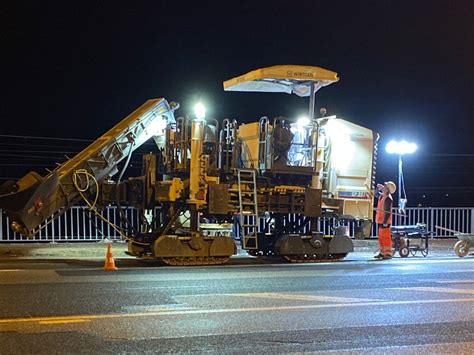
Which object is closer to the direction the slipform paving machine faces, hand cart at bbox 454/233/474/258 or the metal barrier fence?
the metal barrier fence

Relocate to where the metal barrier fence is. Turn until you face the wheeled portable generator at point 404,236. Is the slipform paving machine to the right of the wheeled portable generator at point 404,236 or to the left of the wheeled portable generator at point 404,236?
right

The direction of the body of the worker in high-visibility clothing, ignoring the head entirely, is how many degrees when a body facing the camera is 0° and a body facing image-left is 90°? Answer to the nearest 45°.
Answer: approximately 90°

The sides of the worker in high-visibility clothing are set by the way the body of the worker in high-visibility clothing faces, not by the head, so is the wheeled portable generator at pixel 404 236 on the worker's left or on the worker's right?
on the worker's right

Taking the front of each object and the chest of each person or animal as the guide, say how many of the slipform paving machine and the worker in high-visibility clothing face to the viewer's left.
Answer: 2

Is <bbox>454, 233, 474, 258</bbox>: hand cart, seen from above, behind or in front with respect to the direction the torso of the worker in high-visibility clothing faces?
behind

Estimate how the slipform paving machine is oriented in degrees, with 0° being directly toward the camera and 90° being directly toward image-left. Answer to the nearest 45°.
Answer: approximately 90°
